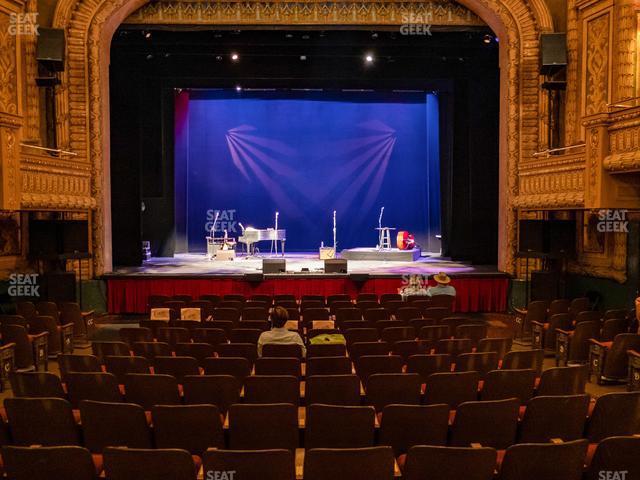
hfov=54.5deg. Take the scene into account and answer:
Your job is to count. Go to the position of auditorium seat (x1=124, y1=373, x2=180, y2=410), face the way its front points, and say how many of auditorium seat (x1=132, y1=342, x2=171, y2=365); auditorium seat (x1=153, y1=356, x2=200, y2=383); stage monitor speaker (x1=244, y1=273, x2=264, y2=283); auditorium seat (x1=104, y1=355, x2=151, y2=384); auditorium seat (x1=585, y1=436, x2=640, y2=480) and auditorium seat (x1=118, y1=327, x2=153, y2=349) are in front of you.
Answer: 5

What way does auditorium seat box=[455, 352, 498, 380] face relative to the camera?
away from the camera

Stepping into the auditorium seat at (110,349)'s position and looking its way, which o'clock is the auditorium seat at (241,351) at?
the auditorium seat at (241,351) is roughly at 4 o'clock from the auditorium seat at (110,349).

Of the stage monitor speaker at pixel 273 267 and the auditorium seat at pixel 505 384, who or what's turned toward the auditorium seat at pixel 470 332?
the auditorium seat at pixel 505 384

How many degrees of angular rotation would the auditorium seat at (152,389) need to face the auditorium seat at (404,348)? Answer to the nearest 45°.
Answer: approximately 45° to its right

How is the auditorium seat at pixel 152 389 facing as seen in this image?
away from the camera

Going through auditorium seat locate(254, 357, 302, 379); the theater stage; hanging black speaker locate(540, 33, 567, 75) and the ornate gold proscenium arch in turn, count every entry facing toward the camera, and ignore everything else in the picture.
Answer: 3

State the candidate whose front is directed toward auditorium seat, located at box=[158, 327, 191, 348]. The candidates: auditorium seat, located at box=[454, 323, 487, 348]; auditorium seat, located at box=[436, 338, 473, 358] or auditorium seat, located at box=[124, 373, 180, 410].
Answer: auditorium seat, located at box=[124, 373, 180, 410]

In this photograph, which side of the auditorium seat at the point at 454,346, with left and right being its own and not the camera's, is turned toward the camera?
back

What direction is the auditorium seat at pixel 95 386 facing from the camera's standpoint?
away from the camera

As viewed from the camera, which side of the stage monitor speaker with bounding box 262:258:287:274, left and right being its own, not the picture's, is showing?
back
